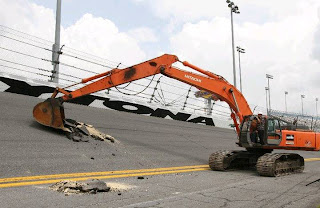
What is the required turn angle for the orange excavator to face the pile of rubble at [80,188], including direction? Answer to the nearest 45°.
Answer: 0° — it already faces it

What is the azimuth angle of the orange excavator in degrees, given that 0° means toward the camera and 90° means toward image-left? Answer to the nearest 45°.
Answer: approximately 45°
